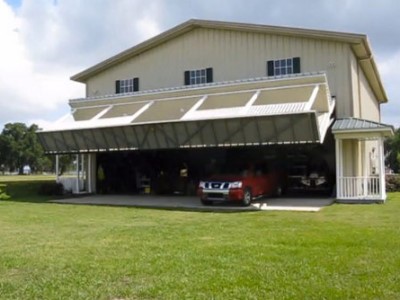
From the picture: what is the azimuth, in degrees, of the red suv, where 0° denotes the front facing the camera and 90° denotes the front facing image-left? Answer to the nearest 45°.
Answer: approximately 45°

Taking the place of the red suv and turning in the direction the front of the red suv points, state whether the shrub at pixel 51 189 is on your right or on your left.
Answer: on your right

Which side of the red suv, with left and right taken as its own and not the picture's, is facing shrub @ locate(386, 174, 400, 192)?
back
